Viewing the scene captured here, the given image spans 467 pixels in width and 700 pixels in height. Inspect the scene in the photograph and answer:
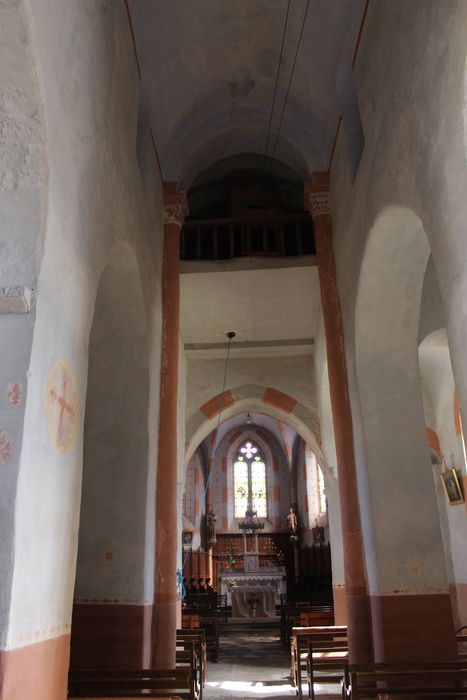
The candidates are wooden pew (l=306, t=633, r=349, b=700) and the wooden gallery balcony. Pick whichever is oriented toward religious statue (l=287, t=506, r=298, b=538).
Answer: the wooden pew

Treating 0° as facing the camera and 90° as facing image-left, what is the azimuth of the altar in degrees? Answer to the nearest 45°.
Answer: approximately 0°

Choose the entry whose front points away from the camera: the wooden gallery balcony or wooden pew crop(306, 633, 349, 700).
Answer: the wooden pew

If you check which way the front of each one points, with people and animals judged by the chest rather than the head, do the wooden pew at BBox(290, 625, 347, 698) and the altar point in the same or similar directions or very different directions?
very different directions

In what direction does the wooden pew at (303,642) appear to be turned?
away from the camera

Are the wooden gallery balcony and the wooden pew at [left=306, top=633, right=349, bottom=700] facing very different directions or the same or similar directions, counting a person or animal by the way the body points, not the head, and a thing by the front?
very different directions

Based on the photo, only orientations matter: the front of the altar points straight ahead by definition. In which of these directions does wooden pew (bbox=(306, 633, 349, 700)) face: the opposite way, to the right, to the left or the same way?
the opposite way

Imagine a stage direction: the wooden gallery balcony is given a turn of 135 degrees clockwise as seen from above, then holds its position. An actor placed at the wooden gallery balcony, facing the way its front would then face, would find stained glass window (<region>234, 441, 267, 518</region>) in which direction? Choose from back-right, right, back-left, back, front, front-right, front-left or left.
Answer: front-right

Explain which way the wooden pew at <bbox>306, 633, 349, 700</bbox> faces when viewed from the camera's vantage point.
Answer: facing away from the viewer
